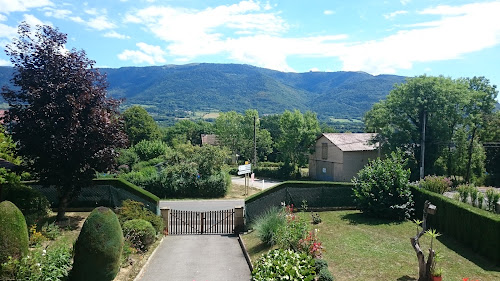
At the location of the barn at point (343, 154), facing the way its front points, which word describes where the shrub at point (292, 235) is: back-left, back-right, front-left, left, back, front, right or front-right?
front-left

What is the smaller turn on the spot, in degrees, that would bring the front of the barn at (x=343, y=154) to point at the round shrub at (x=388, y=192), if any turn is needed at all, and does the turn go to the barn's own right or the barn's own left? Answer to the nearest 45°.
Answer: approximately 45° to the barn's own left

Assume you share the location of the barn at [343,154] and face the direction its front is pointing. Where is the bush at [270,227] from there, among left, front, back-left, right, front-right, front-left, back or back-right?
front-left

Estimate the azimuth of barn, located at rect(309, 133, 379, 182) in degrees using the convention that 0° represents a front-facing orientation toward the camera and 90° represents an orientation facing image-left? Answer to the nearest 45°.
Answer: approximately 45°

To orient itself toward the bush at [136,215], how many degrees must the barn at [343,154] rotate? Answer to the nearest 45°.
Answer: approximately 45° to its left

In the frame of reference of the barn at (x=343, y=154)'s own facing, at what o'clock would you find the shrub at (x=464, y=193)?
The shrub is roughly at 10 o'clock from the barn.

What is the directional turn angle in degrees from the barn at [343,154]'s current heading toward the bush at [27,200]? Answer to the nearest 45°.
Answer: approximately 45° to its left
